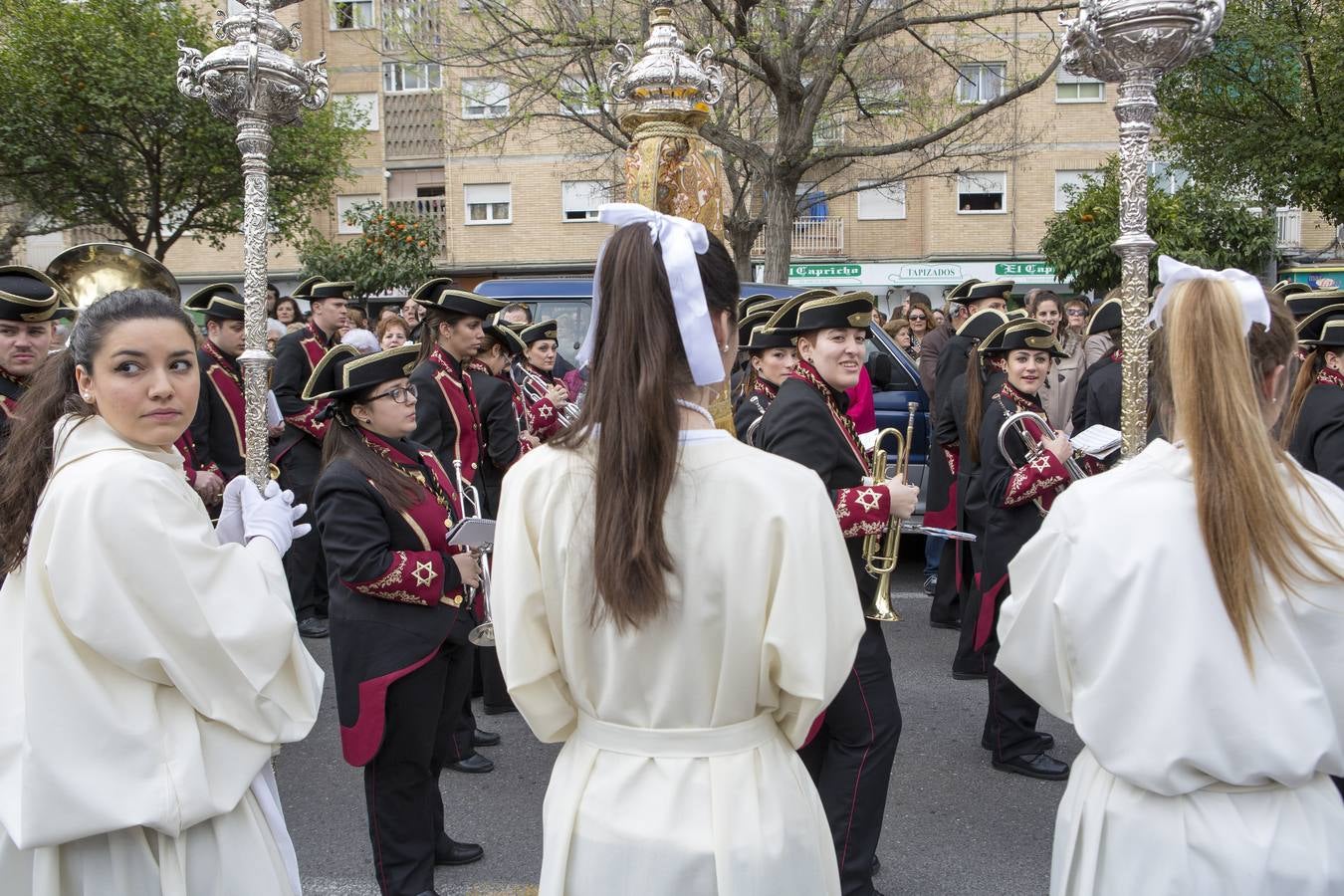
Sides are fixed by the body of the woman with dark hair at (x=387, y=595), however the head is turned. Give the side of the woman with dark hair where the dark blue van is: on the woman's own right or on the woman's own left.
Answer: on the woman's own left

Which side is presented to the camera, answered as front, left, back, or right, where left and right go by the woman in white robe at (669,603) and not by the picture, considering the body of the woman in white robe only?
back

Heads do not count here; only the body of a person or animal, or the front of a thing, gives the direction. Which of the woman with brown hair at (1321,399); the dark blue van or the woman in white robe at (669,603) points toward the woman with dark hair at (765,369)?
the woman in white robe

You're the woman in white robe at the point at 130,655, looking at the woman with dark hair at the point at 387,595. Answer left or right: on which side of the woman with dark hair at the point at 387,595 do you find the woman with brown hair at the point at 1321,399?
right

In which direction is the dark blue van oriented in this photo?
to the viewer's right

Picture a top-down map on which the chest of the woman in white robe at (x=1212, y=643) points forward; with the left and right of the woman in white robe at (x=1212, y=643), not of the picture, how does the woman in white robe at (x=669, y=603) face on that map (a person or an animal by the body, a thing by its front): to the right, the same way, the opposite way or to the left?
the same way

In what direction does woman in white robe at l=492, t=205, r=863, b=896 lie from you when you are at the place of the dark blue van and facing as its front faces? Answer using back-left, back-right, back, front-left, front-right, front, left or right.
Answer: right

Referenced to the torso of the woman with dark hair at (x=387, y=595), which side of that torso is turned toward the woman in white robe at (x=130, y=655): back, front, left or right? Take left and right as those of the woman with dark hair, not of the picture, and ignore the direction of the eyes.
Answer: right

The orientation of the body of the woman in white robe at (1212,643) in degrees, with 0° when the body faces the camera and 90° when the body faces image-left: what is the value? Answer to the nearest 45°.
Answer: approximately 180°

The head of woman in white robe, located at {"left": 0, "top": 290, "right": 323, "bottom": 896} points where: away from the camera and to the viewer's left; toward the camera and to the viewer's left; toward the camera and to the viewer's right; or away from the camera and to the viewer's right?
toward the camera and to the viewer's right

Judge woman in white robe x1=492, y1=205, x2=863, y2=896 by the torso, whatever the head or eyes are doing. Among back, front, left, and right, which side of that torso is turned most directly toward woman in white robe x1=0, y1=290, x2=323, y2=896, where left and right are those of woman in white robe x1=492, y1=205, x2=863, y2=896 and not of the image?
left
